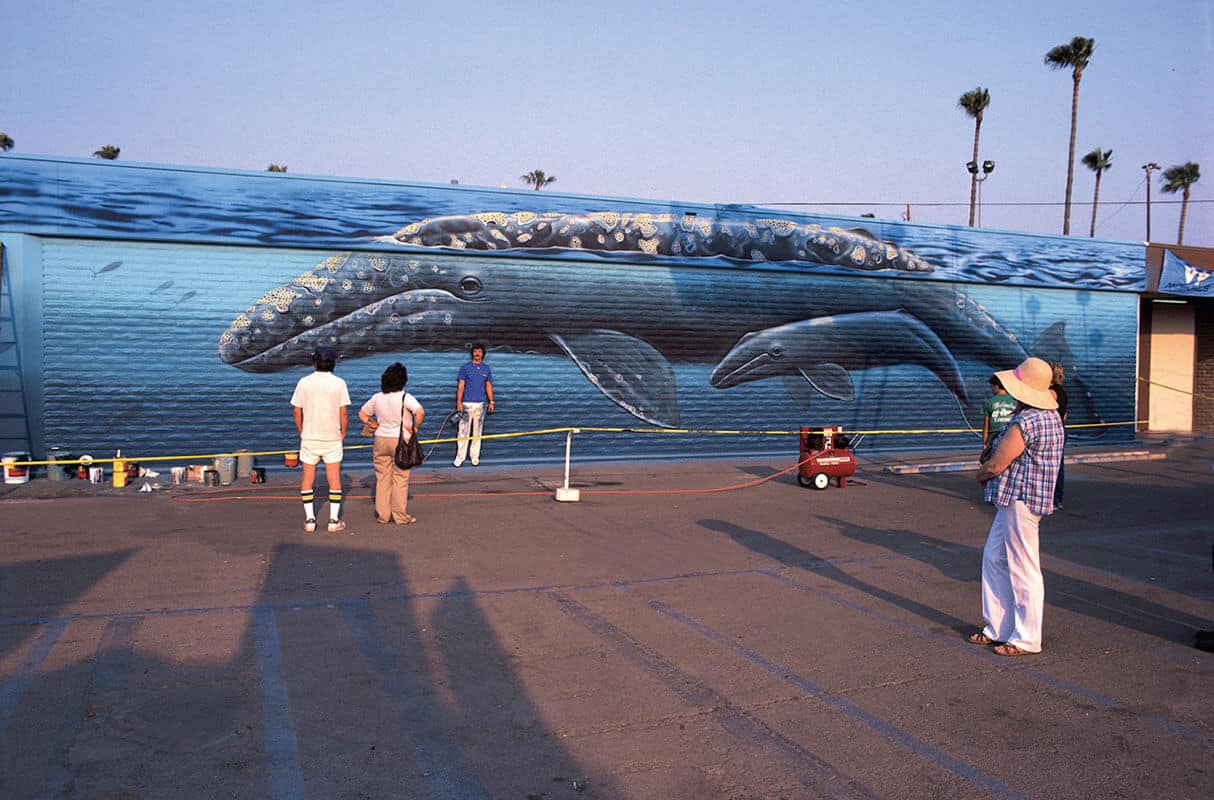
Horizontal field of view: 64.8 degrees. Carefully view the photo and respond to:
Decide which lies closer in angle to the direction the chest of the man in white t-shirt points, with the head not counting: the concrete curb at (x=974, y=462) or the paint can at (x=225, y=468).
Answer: the paint can

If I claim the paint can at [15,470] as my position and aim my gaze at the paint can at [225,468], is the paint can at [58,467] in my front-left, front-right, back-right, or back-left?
front-left

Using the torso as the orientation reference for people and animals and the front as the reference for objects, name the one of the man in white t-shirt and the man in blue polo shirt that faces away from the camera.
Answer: the man in white t-shirt

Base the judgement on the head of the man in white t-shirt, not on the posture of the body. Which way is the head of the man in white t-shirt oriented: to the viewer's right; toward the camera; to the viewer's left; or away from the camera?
away from the camera

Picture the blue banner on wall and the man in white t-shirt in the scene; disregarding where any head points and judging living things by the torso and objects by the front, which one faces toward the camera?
the blue banner on wall

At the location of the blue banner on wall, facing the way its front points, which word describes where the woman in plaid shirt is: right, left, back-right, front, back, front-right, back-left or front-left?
front

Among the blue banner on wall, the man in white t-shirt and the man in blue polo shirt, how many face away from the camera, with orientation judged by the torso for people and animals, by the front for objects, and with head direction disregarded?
1

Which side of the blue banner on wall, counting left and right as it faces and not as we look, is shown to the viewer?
front

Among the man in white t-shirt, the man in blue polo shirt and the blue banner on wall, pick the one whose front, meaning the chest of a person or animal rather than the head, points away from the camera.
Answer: the man in white t-shirt

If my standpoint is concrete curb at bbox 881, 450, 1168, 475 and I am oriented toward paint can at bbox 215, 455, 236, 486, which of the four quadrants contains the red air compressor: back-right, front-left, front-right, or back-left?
front-left

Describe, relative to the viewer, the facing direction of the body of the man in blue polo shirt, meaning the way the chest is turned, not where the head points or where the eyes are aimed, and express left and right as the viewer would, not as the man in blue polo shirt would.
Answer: facing the viewer

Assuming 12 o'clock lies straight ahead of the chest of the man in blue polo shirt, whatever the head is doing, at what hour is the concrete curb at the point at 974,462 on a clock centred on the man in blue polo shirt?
The concrete curb is roughly at 9 o'clock from the man in blue polo shirt.

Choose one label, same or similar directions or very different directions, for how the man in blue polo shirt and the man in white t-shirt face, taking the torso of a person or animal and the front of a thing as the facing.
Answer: very different directions

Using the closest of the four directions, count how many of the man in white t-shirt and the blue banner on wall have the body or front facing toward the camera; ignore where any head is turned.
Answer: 1

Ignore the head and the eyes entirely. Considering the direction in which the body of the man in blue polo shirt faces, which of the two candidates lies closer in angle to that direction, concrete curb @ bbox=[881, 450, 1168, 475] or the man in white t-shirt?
the man in white t-shirt

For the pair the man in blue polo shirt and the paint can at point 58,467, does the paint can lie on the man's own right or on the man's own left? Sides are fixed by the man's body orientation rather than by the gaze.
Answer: on the man's own right

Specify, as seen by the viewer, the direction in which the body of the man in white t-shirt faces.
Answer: away from the camera

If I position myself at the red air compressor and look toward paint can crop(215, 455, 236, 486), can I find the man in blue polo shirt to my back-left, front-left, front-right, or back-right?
front-right

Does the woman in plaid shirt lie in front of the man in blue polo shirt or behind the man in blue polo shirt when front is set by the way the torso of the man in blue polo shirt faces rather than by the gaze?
in front
